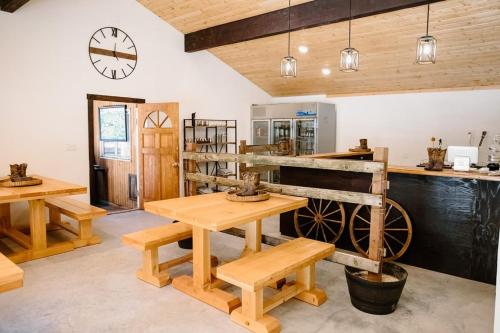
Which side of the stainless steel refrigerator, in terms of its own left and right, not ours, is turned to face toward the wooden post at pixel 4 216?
front

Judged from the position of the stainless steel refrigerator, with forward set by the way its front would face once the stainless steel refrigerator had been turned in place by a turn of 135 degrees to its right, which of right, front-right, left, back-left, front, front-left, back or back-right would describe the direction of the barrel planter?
back

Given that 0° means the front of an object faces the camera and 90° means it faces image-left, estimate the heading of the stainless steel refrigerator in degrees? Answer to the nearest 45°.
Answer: approximately 45°

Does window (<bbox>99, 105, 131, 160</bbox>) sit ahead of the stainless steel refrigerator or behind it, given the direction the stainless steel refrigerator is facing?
ahead

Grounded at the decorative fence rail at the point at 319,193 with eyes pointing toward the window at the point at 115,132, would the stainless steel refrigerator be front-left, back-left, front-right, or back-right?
front-right

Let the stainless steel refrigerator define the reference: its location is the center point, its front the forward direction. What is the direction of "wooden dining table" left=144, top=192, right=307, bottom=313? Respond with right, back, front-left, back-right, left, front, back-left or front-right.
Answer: front-left

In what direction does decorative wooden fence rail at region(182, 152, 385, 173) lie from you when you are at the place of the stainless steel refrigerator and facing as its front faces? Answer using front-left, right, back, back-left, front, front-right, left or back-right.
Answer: front-left

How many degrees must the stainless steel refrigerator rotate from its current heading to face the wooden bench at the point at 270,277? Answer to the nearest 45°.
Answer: approximately 45° to its left

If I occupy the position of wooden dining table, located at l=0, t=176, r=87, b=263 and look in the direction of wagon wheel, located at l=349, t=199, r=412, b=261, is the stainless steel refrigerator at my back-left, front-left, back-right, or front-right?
front-left

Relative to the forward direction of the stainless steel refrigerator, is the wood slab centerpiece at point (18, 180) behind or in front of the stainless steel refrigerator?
in front

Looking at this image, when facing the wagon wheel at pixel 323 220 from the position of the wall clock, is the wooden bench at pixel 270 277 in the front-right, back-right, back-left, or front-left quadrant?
front-right

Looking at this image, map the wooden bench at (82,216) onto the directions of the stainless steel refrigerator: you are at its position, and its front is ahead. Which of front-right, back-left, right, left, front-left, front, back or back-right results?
front

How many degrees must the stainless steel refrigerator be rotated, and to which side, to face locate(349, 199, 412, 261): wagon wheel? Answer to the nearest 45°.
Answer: approximately 45° to its left
